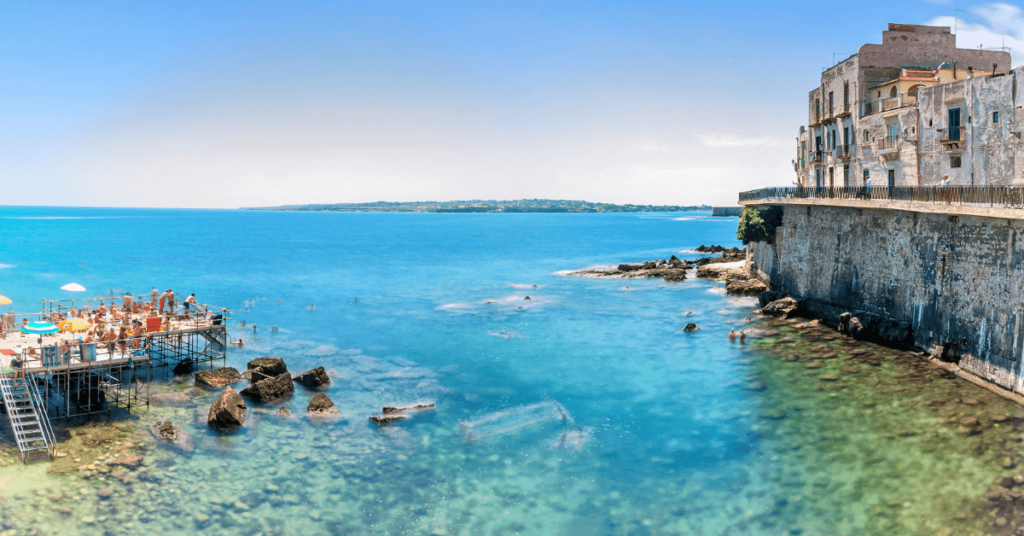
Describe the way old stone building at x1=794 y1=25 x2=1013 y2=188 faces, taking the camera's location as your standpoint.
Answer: facing the viewer and to the left of the viewer

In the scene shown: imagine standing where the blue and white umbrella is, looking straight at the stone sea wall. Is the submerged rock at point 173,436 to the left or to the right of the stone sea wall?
right

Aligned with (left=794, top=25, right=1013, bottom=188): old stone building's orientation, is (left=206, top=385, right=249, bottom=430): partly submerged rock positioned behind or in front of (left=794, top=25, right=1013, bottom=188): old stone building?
in front

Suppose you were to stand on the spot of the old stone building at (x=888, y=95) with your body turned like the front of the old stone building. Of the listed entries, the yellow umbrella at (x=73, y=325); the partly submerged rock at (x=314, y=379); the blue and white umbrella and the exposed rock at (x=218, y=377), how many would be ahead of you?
4

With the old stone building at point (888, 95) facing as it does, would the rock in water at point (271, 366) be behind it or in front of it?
in front

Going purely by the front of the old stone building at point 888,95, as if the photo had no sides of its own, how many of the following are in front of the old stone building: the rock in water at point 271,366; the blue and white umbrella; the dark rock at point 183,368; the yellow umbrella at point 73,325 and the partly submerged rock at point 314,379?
5

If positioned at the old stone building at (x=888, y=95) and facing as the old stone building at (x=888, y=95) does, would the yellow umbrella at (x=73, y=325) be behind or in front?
in front

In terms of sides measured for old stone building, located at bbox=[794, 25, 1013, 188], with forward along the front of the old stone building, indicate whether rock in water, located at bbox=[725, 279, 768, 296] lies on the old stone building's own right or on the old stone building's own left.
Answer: on the old stone building's own right

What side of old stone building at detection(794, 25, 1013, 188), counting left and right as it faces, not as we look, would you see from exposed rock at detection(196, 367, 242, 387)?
front

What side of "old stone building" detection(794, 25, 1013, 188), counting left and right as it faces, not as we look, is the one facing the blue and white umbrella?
front

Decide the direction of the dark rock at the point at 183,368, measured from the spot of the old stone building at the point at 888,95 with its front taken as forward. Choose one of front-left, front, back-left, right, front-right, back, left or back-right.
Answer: front

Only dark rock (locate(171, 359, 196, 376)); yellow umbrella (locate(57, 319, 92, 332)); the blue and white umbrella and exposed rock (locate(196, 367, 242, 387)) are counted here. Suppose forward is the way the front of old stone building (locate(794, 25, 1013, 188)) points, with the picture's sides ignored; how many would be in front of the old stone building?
4
